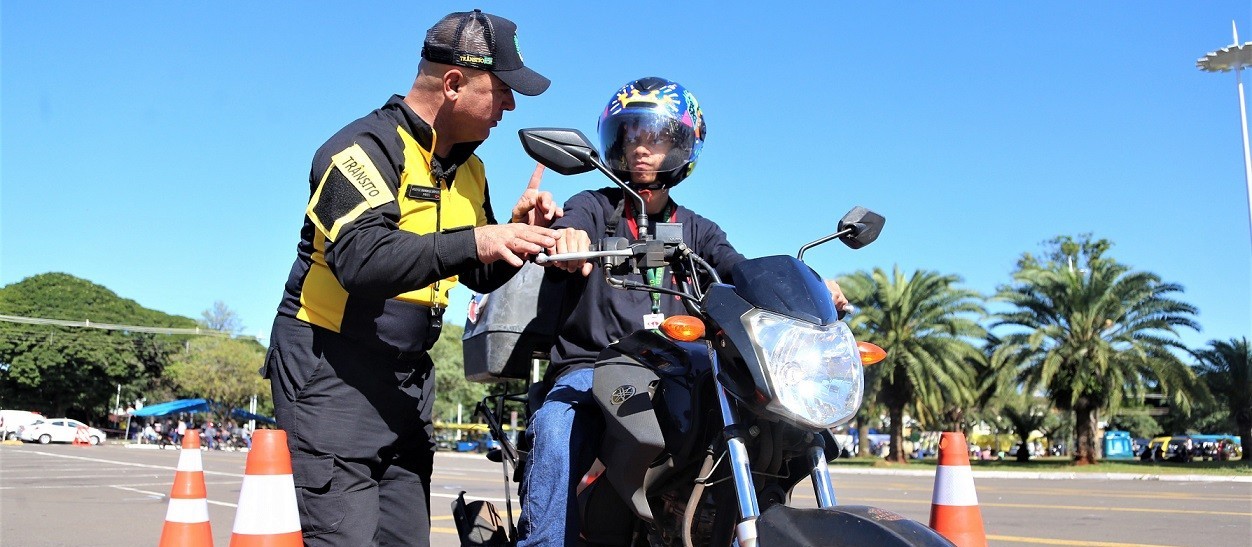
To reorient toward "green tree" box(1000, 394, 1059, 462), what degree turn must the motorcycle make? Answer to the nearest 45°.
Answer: approximately 135° to its left

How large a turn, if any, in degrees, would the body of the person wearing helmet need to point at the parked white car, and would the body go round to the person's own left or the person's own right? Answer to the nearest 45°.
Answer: approximately 180°

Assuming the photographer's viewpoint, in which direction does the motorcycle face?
facing the viewer and to the right of the viewer

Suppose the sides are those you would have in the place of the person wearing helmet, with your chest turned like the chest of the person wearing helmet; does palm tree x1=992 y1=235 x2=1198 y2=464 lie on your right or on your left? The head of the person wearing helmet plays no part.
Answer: on your left

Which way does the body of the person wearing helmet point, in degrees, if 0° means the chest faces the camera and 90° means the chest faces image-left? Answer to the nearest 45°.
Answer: approximately 315°

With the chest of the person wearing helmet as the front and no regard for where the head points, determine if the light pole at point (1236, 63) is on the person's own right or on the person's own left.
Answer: on the person's own left

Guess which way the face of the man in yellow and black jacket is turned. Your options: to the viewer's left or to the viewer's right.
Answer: to the viewer's right

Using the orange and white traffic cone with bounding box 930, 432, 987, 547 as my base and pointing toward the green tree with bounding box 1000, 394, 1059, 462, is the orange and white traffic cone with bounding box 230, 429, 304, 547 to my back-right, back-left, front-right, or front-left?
back-left

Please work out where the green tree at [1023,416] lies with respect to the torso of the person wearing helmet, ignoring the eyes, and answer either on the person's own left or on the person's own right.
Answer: on the person's own left

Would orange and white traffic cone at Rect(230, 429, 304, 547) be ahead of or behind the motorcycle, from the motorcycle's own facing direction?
behind
